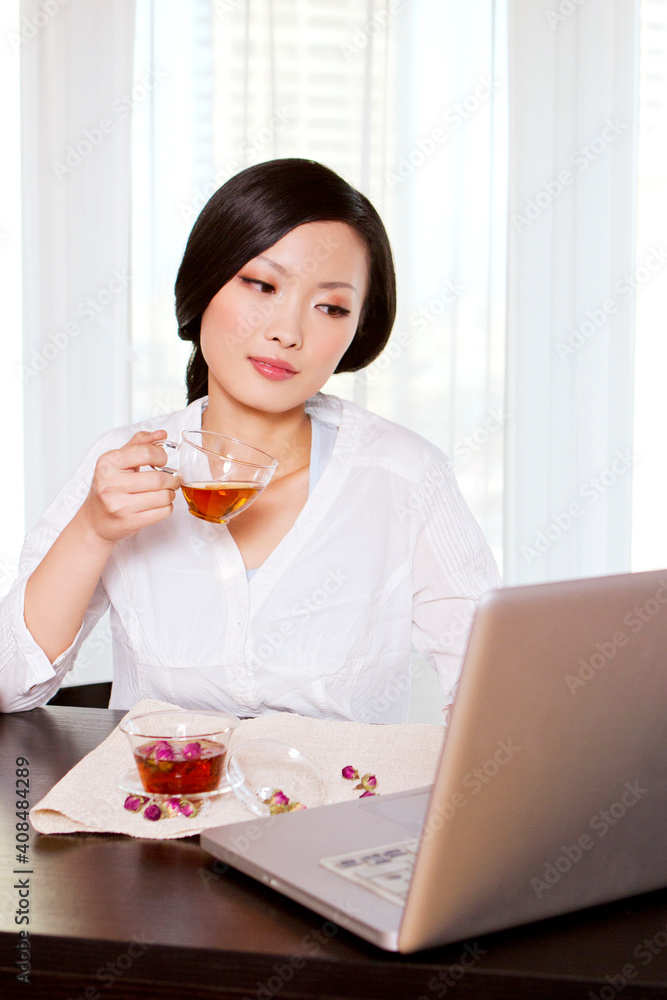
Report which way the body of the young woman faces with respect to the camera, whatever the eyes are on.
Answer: toward the camera

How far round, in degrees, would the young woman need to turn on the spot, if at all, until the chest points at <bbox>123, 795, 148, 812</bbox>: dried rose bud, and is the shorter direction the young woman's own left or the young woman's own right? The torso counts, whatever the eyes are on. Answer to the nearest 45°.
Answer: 0° — they already face it

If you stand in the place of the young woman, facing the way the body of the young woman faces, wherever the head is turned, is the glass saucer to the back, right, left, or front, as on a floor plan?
front

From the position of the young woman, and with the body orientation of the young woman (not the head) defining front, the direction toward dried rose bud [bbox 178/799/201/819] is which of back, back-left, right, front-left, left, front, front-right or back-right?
front

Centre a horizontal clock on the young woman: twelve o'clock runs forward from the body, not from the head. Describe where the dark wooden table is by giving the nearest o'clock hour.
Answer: The dark wooden table is roughly at 12 o'clock from the young woman.

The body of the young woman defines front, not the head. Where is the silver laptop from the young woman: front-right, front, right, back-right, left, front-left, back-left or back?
front

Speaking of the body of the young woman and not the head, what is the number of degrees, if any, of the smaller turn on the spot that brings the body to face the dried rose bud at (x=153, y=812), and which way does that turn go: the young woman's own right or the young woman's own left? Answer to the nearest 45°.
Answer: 0° — they already face it

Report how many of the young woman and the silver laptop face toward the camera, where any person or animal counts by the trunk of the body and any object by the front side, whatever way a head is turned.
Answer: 1

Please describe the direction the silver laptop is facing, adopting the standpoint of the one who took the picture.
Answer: facing away from the viewer and to the left of the viewer

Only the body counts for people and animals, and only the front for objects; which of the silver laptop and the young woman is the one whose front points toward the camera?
the young woman
